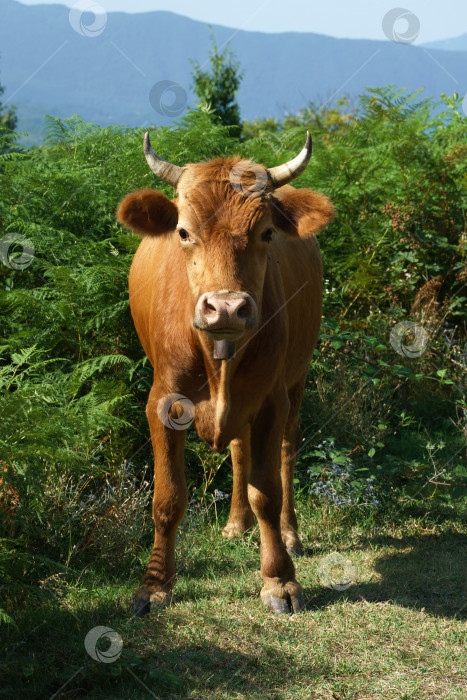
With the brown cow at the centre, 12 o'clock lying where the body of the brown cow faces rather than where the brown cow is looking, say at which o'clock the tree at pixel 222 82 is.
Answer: The tree is roughly at 6 o'clock from the brown cow.

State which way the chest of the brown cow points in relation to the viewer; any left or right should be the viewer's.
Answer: facing the viewer
